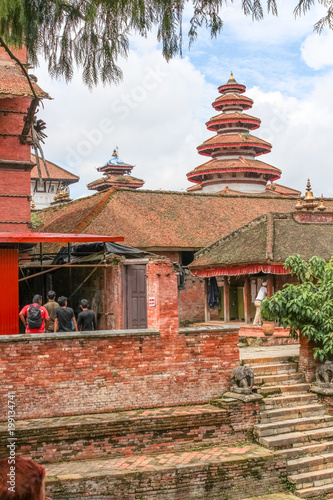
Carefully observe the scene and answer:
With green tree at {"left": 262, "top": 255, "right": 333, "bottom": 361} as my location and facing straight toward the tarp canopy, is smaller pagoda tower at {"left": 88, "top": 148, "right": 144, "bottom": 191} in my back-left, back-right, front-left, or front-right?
front-right

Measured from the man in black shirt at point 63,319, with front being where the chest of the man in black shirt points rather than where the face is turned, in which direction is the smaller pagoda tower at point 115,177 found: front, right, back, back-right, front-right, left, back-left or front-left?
front

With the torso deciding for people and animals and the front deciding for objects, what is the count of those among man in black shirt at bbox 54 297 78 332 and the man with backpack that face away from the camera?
2

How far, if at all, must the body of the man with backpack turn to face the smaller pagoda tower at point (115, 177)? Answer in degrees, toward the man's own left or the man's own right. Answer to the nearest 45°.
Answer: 0° — they already face it

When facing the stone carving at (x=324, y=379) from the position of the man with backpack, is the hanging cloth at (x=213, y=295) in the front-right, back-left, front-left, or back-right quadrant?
front-left

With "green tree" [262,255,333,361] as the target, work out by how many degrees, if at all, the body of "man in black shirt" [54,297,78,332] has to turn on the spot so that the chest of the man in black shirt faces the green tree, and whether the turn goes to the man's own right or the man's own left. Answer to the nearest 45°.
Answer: approximately 90° to the man's own right

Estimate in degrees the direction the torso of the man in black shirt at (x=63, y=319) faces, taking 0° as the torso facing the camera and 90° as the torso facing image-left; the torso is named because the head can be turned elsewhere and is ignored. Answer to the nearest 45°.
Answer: approximately 180°

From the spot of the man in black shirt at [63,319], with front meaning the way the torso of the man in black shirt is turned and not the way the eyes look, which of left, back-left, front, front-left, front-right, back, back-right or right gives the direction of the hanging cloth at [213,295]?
front-right

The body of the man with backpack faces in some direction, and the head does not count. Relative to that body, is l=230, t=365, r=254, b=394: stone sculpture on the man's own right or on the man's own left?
on the man's own right

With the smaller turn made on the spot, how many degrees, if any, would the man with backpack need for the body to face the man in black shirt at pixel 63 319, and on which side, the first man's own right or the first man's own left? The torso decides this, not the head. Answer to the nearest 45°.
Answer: approximately 90° to the first man's own right

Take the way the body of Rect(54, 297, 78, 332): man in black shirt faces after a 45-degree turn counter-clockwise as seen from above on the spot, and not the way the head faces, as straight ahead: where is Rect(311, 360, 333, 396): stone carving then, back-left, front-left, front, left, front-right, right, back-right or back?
back-right

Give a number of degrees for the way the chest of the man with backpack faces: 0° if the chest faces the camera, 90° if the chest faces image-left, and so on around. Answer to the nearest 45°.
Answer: approximately 180°

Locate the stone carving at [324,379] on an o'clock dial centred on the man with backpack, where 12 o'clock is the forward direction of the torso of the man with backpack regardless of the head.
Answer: The stone carving is roughly at 3 o'clock from the man with backpack.

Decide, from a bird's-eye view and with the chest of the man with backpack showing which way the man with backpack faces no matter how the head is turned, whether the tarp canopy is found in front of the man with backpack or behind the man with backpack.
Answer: in front

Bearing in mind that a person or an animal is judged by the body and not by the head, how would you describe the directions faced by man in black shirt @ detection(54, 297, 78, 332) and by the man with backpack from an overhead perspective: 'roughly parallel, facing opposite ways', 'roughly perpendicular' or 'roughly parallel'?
roughly parallel
